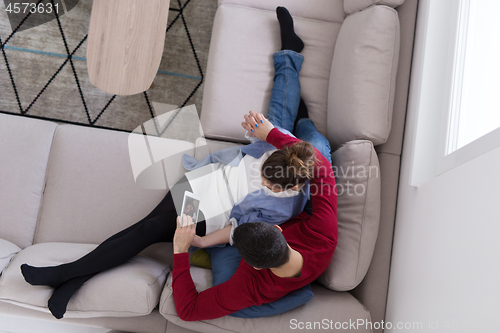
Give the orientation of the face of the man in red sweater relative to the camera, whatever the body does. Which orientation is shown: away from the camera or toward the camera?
away from the camera

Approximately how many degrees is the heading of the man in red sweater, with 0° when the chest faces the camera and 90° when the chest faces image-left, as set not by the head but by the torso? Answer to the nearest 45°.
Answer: approximately 135°

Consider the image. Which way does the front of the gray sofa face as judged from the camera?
facing away from the viewer and to the left of the viewer
